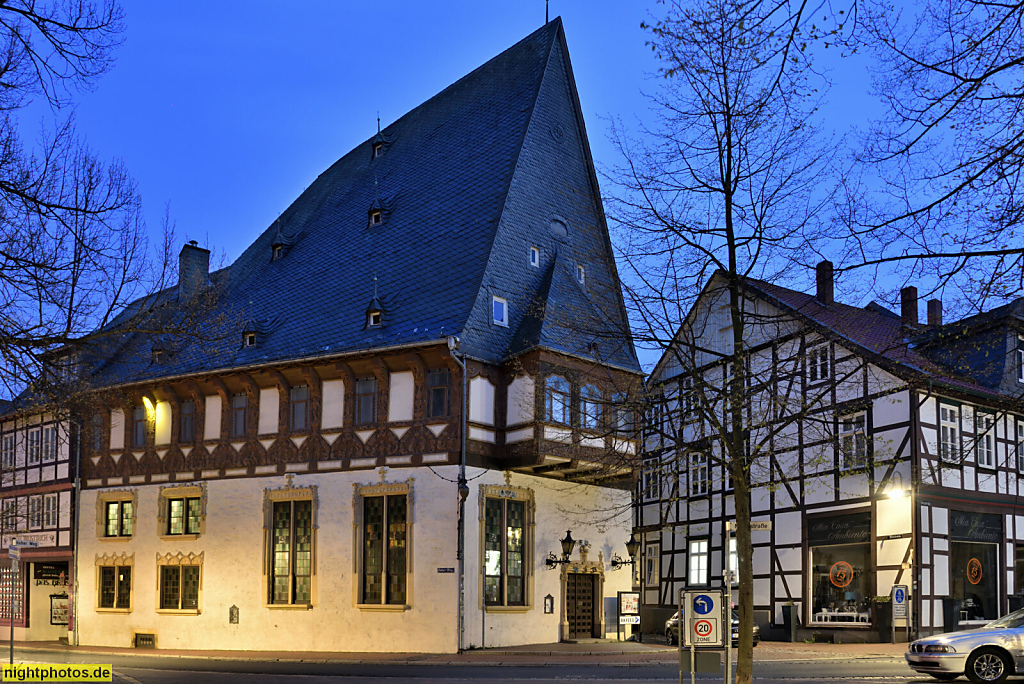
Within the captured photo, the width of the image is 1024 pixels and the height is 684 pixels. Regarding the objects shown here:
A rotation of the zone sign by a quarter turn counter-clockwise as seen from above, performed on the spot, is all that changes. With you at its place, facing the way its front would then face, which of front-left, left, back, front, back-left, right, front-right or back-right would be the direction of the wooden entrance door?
left

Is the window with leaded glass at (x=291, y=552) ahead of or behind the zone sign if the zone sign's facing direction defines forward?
behind

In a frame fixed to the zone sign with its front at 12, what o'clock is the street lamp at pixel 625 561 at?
The street lamp is roughly at 6 o'clock from the zone sign.

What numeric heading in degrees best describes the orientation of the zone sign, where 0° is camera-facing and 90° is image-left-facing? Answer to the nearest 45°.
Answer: approximately 0°

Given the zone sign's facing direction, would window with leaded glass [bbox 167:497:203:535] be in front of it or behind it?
behind

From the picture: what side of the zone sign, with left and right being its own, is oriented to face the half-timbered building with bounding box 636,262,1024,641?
back
